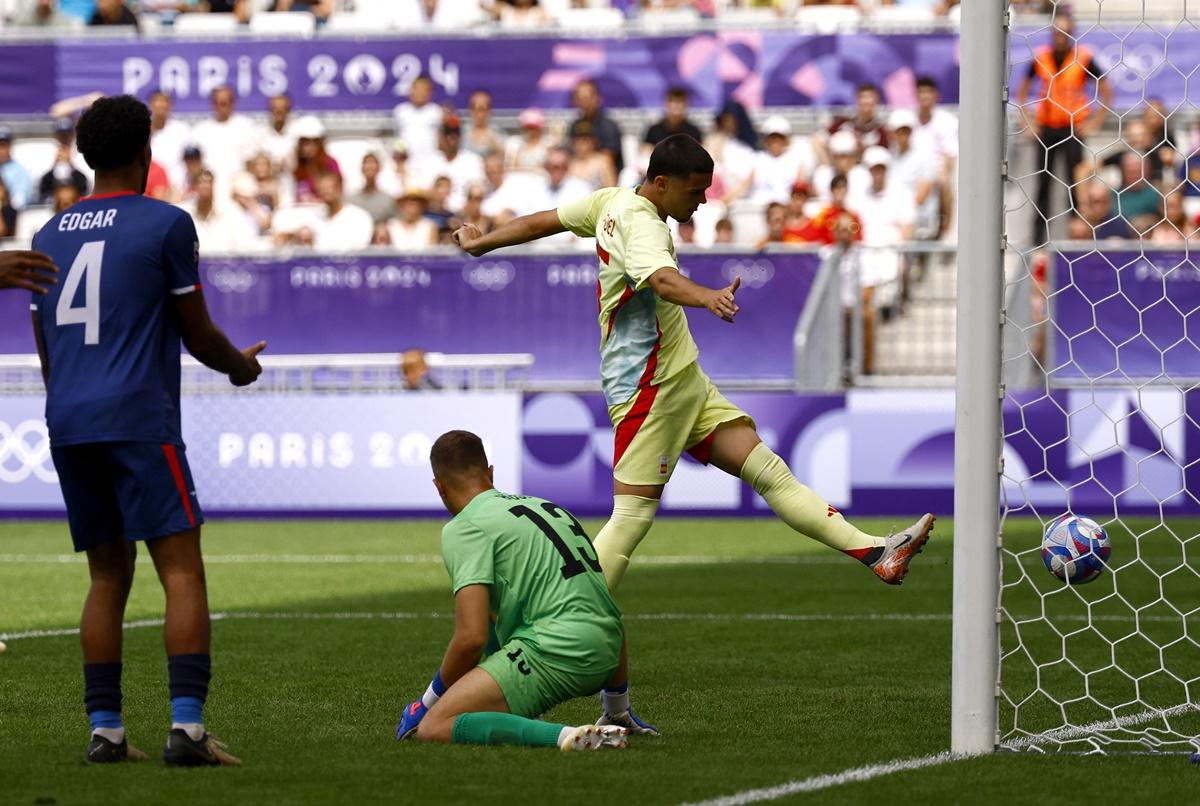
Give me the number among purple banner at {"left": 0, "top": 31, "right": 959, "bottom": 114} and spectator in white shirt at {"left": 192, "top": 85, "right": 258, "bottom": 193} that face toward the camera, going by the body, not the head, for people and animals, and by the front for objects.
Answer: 2

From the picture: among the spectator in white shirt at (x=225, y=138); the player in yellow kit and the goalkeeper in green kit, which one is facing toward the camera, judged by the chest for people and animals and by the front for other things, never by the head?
the spectator in white shirt

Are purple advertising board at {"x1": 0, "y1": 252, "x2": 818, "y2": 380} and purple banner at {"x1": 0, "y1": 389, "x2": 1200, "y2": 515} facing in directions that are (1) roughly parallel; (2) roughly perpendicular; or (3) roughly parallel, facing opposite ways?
roughly parallel

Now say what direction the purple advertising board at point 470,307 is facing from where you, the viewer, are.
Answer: facing the viewer

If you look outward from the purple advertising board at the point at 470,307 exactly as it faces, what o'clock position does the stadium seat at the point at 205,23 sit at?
The stadium seat is roughly at 5 o'clock from the purple advertising board.

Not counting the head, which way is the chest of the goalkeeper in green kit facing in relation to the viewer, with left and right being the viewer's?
facing away from the viewer and to the left of the viewer

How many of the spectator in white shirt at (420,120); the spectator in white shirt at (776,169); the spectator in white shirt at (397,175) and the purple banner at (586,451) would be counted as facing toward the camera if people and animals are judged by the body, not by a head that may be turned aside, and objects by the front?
4

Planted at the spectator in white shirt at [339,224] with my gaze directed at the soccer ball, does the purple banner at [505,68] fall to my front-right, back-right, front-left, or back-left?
back-left

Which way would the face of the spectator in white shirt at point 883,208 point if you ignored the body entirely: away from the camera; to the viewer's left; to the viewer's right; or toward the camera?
toward the camera

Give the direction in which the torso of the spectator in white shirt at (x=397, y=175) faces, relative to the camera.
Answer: toward the camera

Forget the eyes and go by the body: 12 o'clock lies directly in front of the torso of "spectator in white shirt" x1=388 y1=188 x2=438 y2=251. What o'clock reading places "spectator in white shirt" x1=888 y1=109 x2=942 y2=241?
"spectator in white shirt" x1=888 y1=109 x2=942 y2=241 is roughly at 9 o'clock from "spectator in white shirt" x1=388 y1=188 x2=438 y2=251.

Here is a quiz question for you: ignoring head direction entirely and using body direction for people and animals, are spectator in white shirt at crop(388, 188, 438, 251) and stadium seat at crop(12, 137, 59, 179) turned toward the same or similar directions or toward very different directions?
same or similar directions

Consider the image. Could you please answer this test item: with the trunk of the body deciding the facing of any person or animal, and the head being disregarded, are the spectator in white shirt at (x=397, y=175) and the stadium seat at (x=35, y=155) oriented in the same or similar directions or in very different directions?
same or similar directions

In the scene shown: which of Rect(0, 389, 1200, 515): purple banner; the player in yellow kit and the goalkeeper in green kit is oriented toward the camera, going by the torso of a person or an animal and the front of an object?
the purple banner

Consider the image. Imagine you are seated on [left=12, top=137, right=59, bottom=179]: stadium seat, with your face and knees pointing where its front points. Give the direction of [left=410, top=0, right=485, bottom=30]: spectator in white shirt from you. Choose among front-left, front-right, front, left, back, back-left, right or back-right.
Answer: left

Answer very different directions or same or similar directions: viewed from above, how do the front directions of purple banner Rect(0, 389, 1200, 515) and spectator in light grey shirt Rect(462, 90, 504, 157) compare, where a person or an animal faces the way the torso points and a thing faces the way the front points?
same or similar directions

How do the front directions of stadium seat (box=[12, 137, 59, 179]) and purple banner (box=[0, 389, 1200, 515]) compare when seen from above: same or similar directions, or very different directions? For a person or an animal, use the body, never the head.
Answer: same or similar directions

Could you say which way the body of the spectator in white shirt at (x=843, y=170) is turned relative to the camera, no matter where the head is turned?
toward the camera

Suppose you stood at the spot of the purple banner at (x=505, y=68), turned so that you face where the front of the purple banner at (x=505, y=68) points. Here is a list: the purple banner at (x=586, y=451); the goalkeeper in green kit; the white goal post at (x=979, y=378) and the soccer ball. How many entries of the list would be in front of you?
4
